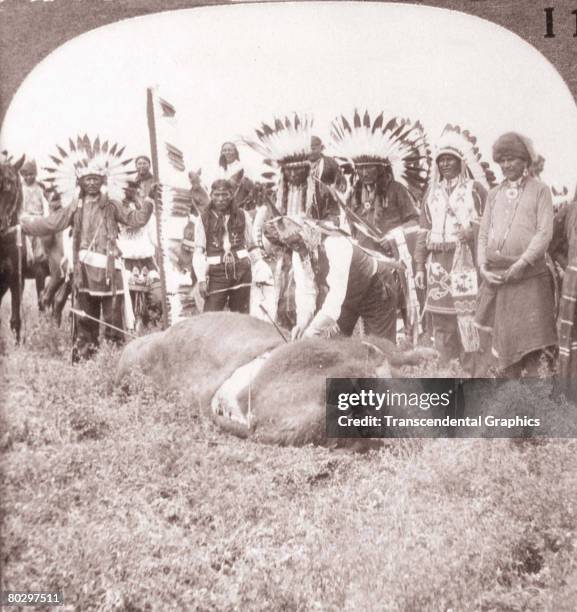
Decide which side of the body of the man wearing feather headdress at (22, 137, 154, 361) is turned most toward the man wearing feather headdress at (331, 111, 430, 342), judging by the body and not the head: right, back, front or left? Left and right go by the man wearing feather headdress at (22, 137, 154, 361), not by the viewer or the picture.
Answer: left

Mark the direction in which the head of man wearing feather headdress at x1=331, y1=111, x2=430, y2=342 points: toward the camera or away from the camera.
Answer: toward the camera

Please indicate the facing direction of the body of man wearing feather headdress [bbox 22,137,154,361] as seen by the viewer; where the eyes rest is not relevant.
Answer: toward the camera

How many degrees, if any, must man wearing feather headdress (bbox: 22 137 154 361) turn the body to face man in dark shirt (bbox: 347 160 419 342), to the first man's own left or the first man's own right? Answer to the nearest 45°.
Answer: approximately 90° to the first man's own left

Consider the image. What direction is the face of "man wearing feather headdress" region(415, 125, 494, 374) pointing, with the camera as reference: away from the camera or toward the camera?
toward the camera

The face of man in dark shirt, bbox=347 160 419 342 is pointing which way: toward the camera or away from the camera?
toward the camera

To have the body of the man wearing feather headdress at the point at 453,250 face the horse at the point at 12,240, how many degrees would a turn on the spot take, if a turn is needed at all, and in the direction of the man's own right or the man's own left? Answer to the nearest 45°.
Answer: approximately 45° to the man's own right

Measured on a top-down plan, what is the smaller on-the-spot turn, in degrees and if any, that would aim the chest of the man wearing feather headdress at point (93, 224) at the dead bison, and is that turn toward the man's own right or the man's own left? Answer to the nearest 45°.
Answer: approximately 45° to the man's own left

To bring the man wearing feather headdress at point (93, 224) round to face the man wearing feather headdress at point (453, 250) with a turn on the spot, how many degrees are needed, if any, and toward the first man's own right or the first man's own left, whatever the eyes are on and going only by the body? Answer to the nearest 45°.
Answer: approximately 90° to the first man's own left

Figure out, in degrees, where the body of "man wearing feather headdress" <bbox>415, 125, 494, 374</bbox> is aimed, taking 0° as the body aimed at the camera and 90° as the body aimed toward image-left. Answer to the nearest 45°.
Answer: approximately 45°
